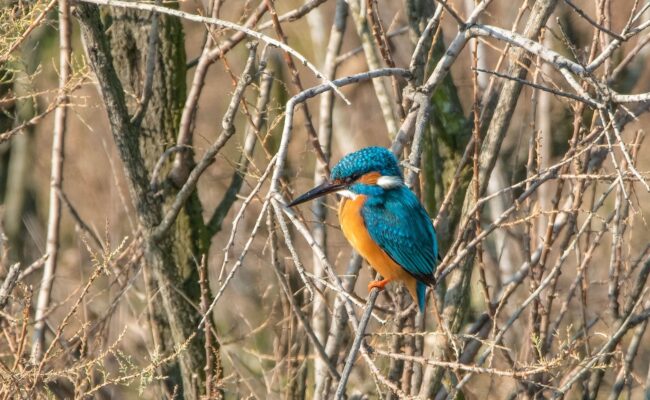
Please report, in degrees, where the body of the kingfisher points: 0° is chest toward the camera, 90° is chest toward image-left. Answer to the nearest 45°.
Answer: approximately 90°

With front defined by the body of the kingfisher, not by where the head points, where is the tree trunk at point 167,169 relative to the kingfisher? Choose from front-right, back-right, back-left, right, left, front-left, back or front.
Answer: front-right
